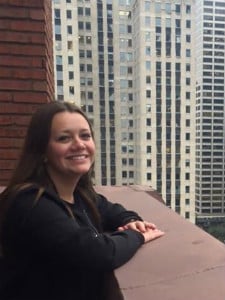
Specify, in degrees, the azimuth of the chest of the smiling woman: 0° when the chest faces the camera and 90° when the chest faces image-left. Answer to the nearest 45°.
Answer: approximately 315°

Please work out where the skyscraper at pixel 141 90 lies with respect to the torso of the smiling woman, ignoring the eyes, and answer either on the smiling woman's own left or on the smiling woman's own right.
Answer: on the smiling woman's own left
